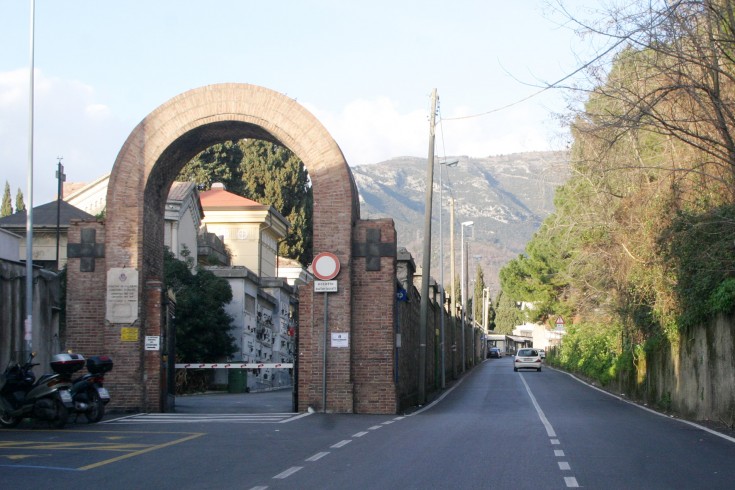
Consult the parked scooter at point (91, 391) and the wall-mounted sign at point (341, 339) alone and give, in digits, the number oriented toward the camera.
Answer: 1

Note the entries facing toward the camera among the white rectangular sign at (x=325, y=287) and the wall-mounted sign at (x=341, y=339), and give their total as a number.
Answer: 2

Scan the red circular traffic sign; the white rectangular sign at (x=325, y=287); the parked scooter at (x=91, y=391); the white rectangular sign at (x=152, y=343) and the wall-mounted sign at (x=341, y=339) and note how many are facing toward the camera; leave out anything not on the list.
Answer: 4

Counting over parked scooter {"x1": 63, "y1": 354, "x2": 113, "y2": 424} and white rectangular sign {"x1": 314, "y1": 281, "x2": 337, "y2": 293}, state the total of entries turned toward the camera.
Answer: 1

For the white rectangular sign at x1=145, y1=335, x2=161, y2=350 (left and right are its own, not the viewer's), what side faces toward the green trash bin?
back

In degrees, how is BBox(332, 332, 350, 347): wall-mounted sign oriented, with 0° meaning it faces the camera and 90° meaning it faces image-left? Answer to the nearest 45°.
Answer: approximately 0°
